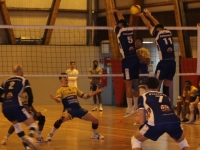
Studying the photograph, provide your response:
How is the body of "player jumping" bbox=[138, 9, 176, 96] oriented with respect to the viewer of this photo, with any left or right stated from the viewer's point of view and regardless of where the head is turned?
facing away from the viewer and to the left of the viewer

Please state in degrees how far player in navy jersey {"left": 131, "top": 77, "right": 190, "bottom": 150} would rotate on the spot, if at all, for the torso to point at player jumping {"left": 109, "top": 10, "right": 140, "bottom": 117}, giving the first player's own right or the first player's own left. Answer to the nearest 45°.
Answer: approximately 45° to the first player's own right

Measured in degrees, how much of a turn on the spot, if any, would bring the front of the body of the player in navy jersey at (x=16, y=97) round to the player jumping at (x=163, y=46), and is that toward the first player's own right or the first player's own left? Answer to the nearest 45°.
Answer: approximately 45° to the first player's own right

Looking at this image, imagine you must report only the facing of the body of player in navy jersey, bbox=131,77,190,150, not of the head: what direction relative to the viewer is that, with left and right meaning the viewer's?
facing away from the viewer and to the left of the viewer
